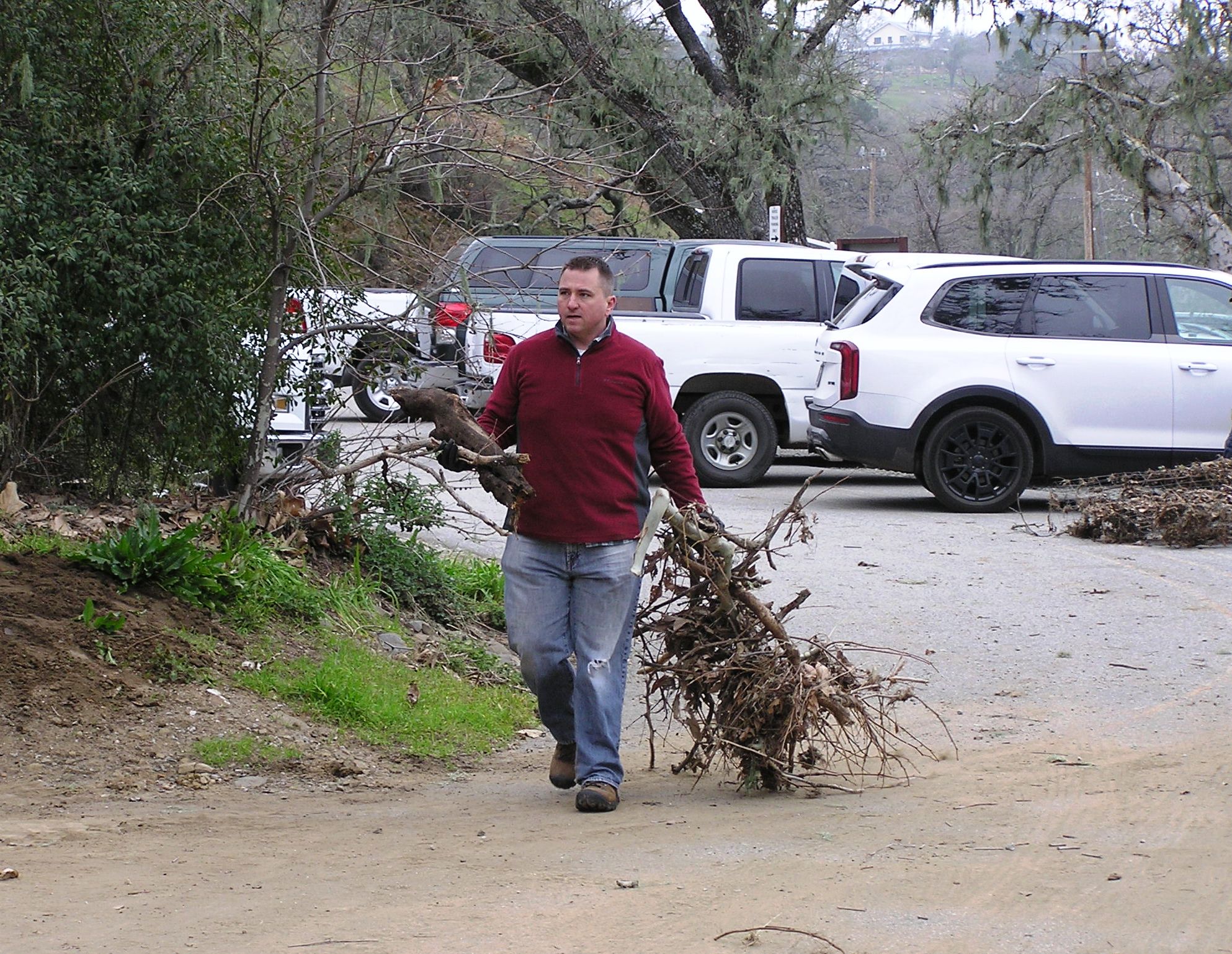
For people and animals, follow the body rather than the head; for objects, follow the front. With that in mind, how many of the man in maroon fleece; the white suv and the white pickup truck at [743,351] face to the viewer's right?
2

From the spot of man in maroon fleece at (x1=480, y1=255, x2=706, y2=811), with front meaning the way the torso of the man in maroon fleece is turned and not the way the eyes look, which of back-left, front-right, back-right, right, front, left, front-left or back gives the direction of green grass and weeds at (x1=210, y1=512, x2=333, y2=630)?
back-right

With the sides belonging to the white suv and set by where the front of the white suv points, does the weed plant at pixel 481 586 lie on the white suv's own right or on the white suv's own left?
on the white suv's own right

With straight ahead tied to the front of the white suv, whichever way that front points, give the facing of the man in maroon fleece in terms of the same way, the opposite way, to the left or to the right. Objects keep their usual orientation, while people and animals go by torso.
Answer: to the right

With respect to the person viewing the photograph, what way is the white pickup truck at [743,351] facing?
facing to the right of the viewer

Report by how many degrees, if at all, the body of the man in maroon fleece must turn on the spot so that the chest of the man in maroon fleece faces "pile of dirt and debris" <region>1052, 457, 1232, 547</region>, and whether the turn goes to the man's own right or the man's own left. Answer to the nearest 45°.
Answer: approximately 135° to the man's own left

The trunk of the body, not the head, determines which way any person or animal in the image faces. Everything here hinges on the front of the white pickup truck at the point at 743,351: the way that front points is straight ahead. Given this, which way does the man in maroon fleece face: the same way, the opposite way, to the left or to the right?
to the right

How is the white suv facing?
to the viewer's right

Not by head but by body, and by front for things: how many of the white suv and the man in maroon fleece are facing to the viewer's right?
1

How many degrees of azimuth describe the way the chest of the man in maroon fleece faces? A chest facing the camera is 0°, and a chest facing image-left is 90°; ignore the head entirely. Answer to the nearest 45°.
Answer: approximately 0°
